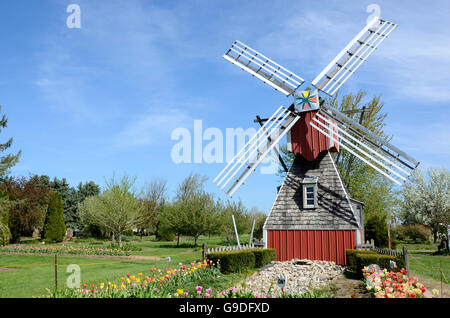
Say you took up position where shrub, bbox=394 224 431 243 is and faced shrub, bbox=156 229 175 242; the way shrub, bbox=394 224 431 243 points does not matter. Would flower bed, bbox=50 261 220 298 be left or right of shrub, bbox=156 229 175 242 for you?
left

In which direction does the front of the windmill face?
toward the camera

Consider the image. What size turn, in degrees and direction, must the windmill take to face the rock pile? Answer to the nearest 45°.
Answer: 0° — it already faces it

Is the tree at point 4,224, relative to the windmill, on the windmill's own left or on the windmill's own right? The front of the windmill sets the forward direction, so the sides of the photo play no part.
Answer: on the windmill's own right

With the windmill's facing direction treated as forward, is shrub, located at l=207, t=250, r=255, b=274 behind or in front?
in front

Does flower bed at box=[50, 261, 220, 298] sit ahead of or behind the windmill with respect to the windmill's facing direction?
ahead

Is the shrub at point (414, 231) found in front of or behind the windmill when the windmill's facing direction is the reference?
behind
